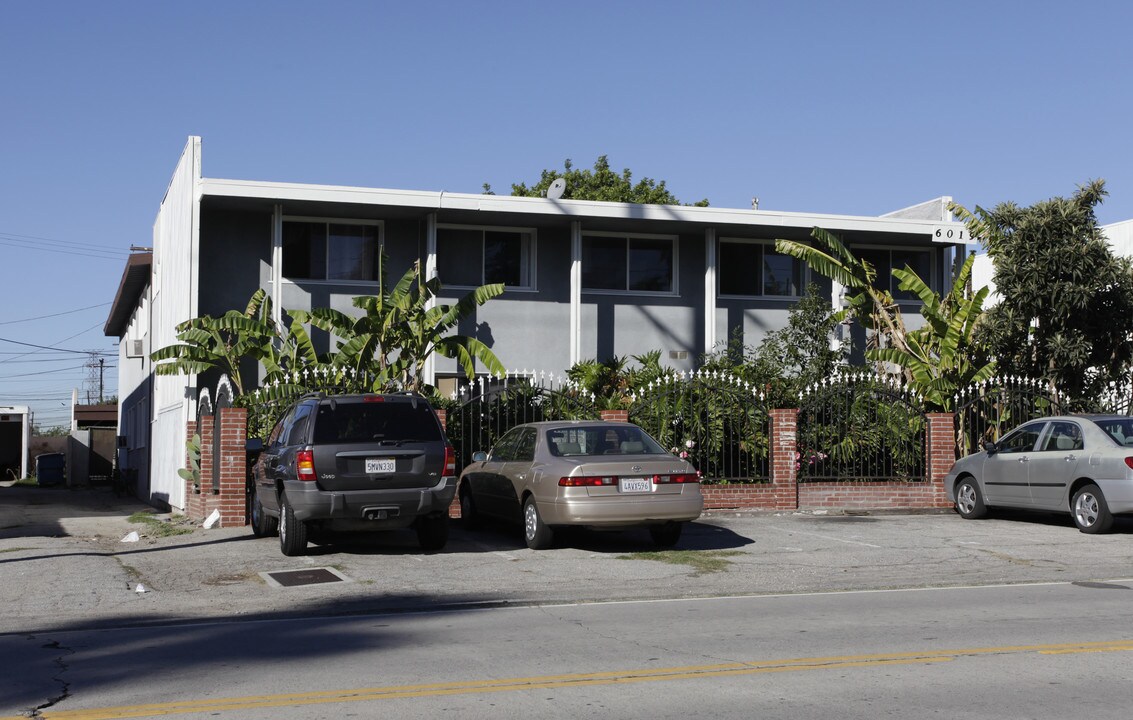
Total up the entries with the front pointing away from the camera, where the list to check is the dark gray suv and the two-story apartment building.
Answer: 1

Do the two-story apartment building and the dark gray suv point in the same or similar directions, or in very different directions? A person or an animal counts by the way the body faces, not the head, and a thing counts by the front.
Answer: very different directions

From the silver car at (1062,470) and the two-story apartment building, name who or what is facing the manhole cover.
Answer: the two-story apartment building

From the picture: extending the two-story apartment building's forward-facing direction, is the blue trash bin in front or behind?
behind

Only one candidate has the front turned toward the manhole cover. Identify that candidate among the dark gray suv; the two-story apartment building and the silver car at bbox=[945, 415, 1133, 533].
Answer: the two-story apartment building

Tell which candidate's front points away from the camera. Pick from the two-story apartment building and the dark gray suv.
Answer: the dark gray suv

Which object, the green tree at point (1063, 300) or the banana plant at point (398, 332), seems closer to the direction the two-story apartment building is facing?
the banana plant

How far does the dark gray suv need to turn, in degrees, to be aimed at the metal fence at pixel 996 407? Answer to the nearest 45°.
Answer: approximately 45° to its right

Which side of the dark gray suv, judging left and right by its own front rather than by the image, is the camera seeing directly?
back

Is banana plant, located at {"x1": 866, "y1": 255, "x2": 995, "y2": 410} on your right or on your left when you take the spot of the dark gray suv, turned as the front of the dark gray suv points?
on your right

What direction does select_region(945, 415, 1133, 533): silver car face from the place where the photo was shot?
facing away from the viewer and to the left of the viewer

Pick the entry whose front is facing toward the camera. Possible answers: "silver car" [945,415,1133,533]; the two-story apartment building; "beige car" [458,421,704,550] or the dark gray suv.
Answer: the two-story apartment building

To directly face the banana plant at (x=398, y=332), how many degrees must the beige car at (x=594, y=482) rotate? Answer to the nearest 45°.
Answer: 0° — it already faces it

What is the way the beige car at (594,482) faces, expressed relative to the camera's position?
facing away from the viewer and to the left of the viewer

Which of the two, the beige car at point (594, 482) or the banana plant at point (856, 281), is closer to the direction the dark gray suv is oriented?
the banana plant
